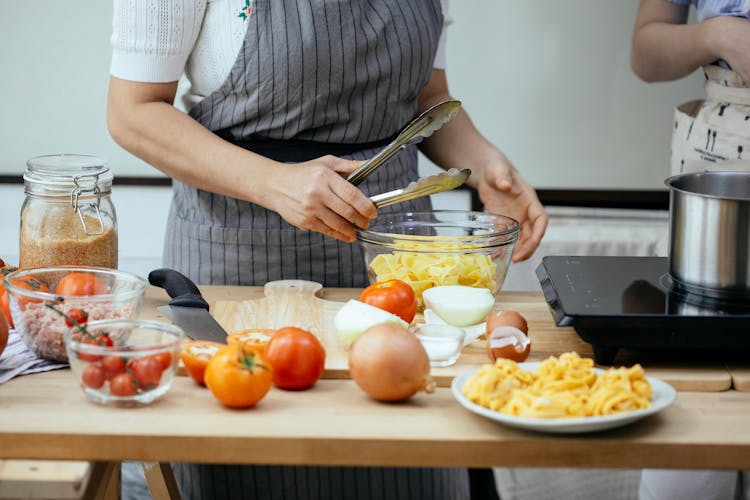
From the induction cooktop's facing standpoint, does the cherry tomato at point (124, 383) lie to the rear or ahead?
ahead

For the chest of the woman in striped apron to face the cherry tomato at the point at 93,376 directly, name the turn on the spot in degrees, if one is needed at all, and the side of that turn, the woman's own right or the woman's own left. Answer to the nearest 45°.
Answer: approximately 45° to the woman's own right

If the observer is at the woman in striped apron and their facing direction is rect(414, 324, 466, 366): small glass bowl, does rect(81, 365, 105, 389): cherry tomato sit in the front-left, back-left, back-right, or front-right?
front-right

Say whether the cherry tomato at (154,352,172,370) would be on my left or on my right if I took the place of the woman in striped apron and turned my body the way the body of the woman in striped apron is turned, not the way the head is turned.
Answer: on my right

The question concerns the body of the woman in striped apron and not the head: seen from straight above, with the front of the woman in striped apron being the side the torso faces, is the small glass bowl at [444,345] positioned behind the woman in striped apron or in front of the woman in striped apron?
in front

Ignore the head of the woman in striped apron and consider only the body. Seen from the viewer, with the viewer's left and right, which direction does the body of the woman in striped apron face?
facing the viewer and to the right of the viewer

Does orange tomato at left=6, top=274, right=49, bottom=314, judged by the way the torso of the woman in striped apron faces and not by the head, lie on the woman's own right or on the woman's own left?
on the woman's own right
